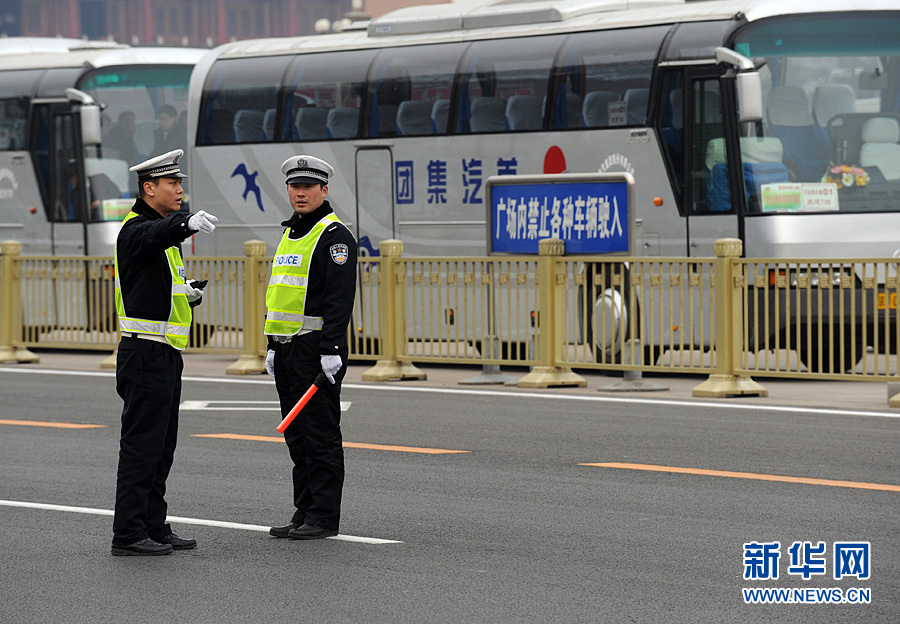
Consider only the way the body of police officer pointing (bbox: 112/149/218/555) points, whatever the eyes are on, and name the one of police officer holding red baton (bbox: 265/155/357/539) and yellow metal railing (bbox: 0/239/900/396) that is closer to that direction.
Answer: the police officer holding red baton

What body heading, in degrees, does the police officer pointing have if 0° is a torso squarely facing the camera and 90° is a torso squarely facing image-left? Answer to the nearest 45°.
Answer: approximately 270°

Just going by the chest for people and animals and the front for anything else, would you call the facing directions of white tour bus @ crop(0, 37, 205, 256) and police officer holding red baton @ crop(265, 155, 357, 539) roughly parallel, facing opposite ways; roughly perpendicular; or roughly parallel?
roughly perpendicular

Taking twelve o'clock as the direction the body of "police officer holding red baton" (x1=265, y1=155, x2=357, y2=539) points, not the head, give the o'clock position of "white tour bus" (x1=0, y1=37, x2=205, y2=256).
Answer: The white tour bus is roughly at 4 o'clock from the police officer holding red baton.

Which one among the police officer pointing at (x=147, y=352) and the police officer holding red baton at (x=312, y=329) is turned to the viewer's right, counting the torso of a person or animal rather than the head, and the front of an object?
the police officer pointing

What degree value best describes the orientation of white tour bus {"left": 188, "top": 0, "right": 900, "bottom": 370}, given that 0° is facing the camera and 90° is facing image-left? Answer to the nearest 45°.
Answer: approximately 315°

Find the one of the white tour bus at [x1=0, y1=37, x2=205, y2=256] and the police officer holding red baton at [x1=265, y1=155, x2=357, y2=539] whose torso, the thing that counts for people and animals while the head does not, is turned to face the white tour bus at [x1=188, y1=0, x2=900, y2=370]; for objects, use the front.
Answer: the white tour bus at [x1=0, y1=37, x2=205, y2=256]

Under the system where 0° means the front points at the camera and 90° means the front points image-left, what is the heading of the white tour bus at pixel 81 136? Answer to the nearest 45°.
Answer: approximately 315°

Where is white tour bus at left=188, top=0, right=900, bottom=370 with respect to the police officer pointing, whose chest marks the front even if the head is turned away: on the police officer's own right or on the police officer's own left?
on the police officer's own left

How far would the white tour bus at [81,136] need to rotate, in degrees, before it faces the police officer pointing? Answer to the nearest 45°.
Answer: approximately 45° to its right

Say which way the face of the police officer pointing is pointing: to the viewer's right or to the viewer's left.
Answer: to the viewer's right

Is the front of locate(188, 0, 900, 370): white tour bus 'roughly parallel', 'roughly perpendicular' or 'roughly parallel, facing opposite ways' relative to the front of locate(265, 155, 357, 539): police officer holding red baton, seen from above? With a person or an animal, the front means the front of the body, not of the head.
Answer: roughly perpendicular

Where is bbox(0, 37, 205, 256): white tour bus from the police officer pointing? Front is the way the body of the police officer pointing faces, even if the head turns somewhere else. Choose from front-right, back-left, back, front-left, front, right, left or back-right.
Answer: left

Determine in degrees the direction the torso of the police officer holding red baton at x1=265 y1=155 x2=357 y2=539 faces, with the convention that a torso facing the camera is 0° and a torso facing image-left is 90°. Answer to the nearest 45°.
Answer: approximately 45°
